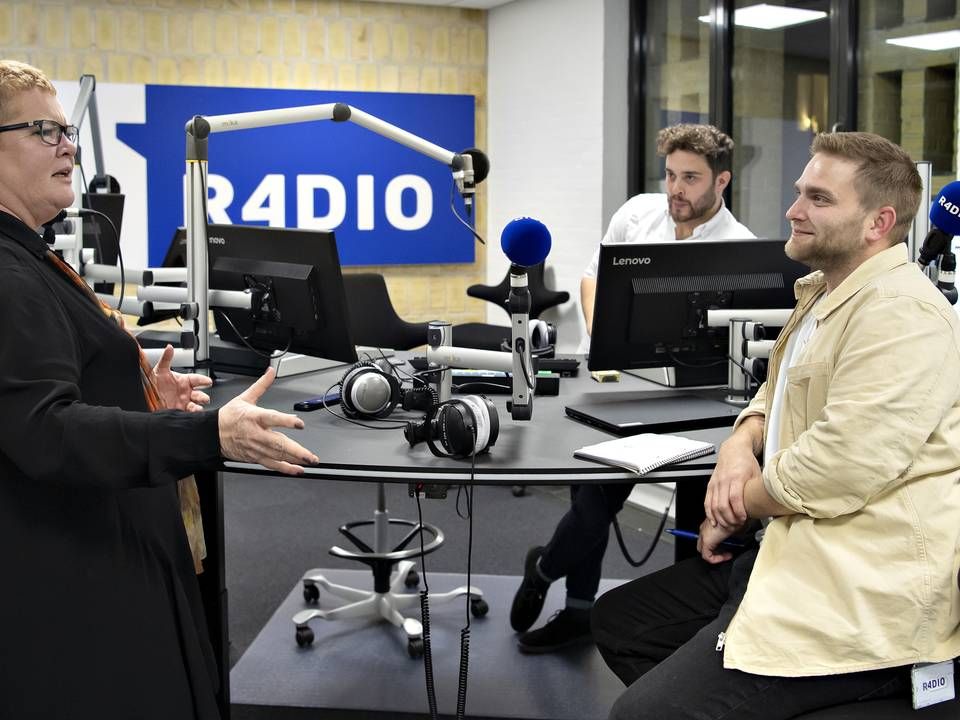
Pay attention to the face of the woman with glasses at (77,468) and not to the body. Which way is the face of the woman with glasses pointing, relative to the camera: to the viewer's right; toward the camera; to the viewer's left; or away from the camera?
to the viewer's right

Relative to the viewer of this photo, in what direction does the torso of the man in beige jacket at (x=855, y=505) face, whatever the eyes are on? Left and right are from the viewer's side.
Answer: facing to the left of the viewer

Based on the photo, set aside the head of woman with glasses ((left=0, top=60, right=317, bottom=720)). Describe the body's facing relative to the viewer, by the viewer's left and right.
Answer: facing to the right of the viewer

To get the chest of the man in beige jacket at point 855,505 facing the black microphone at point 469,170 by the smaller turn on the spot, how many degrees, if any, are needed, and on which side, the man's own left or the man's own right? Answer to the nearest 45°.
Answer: approximately 45° to the man's own right

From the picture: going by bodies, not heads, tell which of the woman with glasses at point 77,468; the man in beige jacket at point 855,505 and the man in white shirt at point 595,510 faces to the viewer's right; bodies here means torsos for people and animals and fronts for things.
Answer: the woman with glasses

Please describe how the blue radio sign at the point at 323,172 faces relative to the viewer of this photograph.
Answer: facing the viewer

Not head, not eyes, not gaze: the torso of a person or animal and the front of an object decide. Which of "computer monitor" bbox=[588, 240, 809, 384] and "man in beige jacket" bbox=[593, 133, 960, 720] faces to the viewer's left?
the man in beige jacket

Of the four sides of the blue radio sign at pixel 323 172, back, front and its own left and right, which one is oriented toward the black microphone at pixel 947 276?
front

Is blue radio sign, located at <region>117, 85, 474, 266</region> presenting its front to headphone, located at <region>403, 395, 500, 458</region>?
yes

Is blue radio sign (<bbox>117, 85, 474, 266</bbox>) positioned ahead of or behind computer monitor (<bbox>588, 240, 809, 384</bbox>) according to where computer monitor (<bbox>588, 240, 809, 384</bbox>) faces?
ahead

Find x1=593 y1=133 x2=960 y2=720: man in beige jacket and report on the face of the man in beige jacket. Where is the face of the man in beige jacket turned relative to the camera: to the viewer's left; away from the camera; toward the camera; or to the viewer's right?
to the viewer's left

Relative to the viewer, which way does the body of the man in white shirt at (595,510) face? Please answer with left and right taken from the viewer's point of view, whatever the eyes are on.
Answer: facing the viewer and to the left of the viewer

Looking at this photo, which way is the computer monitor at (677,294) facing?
away from the camera
